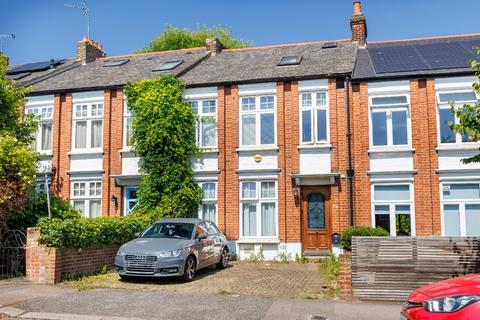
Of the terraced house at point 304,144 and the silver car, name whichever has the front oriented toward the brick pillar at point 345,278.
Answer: the terraced house

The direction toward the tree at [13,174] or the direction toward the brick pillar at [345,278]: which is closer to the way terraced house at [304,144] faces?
the brick pillar

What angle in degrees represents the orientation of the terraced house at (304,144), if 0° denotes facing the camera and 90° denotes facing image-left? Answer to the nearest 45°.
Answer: approximately 0°

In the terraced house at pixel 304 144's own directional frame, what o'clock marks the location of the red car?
The red car is roughly at 12 o'clock from the terraced house.

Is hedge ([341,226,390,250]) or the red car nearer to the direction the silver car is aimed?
the red car

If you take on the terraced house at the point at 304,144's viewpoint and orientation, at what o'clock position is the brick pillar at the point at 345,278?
The brick pillar is roughly at 12 o'clock from the terraced house.

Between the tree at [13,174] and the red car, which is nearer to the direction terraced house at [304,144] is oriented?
the red car

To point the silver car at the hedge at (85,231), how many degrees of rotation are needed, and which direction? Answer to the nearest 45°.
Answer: approximately 45° to its right
